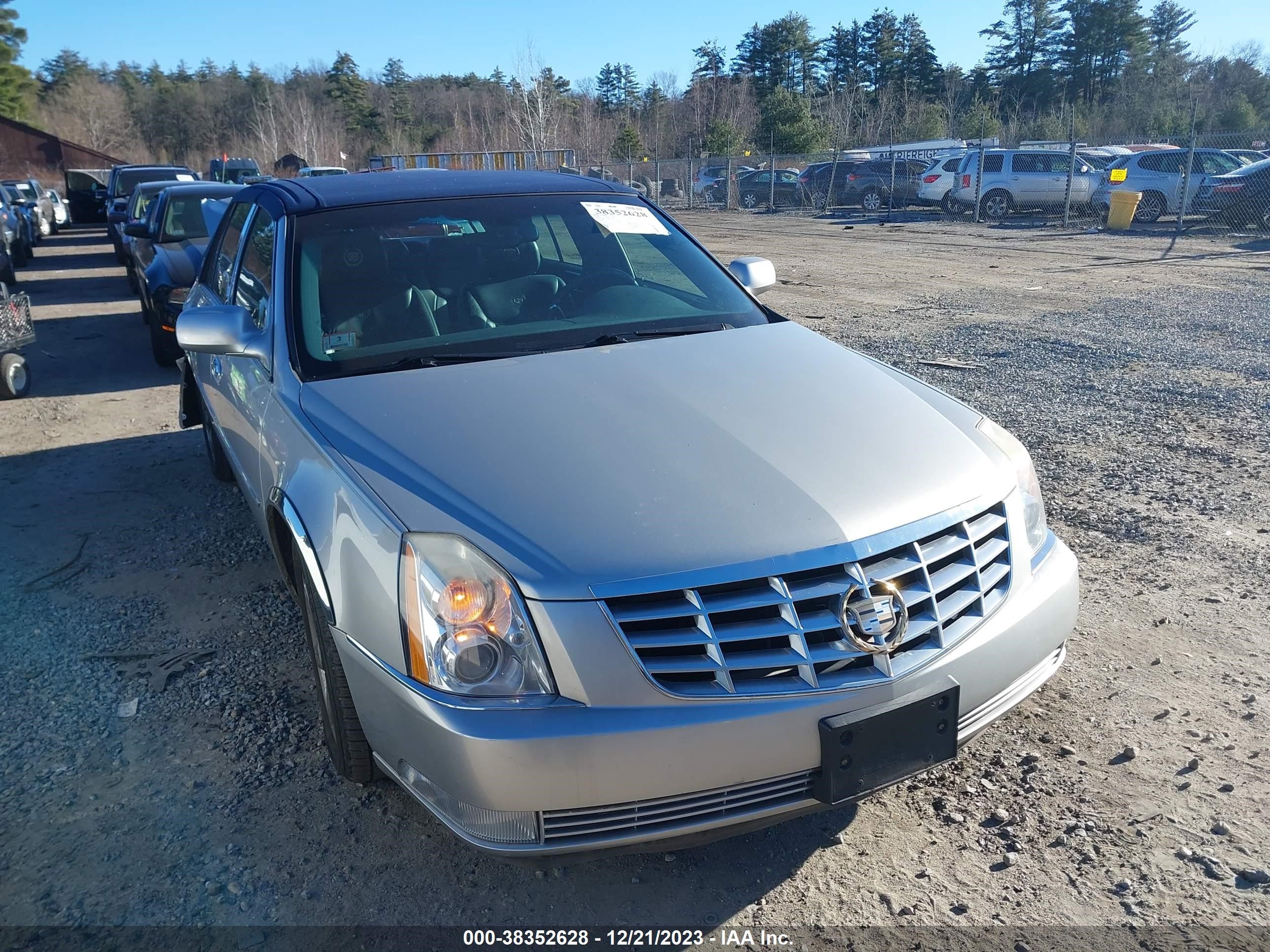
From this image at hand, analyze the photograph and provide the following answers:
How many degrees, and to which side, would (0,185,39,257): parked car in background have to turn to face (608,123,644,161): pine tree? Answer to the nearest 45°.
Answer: approximately 90° to its left

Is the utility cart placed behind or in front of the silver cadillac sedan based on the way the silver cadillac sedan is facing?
behind

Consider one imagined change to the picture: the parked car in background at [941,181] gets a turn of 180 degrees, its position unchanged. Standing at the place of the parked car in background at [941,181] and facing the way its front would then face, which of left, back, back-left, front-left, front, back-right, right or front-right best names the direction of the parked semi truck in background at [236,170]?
front-right

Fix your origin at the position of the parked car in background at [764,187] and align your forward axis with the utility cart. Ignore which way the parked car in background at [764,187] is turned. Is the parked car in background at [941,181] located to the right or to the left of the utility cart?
left

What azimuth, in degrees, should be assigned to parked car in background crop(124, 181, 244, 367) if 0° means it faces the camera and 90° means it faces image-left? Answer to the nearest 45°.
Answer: approximately 315°

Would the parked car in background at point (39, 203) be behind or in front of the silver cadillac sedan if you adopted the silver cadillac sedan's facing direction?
behind

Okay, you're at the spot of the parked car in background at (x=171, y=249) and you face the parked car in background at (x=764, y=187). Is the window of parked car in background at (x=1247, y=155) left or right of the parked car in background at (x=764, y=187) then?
right
